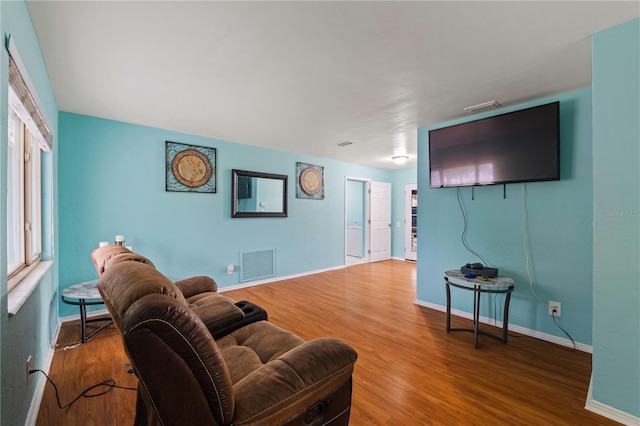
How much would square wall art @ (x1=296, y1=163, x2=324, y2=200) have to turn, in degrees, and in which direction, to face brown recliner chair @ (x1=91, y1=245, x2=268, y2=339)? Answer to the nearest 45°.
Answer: approximately 45° to its right

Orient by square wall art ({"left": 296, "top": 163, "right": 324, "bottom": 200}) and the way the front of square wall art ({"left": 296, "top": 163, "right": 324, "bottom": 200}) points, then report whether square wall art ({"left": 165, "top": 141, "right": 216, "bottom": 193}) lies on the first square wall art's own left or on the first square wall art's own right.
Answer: on the first square wall art's own right

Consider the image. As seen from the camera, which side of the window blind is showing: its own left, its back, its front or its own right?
right

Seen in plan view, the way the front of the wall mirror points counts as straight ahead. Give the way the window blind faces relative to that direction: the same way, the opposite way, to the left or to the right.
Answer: to the left

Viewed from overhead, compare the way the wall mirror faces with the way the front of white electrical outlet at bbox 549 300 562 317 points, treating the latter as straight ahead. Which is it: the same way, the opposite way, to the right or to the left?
to the left

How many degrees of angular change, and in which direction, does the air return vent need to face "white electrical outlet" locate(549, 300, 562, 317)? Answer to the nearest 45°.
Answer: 0° — it already faces it
